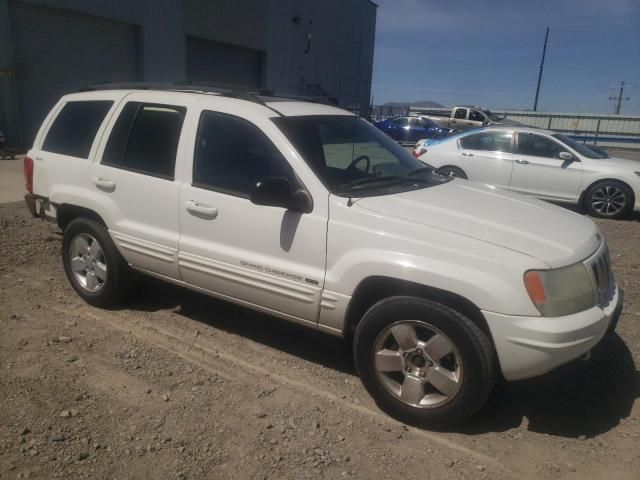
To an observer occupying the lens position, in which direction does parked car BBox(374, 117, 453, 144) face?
facing to the right of the viewer

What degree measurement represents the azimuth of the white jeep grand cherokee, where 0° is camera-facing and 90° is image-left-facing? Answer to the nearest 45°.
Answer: approximately 315°

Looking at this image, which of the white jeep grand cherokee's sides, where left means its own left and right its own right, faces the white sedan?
left

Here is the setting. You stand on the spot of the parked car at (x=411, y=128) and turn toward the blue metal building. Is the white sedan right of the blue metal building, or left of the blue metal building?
left

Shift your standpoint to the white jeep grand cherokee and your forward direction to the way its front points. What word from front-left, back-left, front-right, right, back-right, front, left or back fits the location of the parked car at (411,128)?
back-left

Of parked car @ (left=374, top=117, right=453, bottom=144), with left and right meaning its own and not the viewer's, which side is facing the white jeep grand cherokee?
right

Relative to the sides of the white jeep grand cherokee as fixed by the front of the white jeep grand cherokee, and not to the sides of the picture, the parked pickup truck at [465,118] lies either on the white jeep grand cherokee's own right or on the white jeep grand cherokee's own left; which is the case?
on the white jeep grand cherokee's own left

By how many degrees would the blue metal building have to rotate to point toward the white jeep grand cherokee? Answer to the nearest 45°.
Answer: approximately 45° to its right
